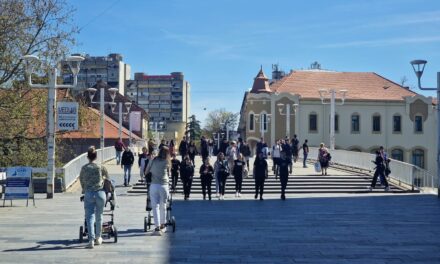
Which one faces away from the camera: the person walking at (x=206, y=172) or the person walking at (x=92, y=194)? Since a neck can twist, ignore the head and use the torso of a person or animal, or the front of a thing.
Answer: the person walking at (x=92, y=194)

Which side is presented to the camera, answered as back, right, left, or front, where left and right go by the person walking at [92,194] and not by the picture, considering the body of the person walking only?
back

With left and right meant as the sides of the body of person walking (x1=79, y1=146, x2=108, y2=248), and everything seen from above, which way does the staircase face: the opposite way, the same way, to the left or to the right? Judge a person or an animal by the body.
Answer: the opposite way
